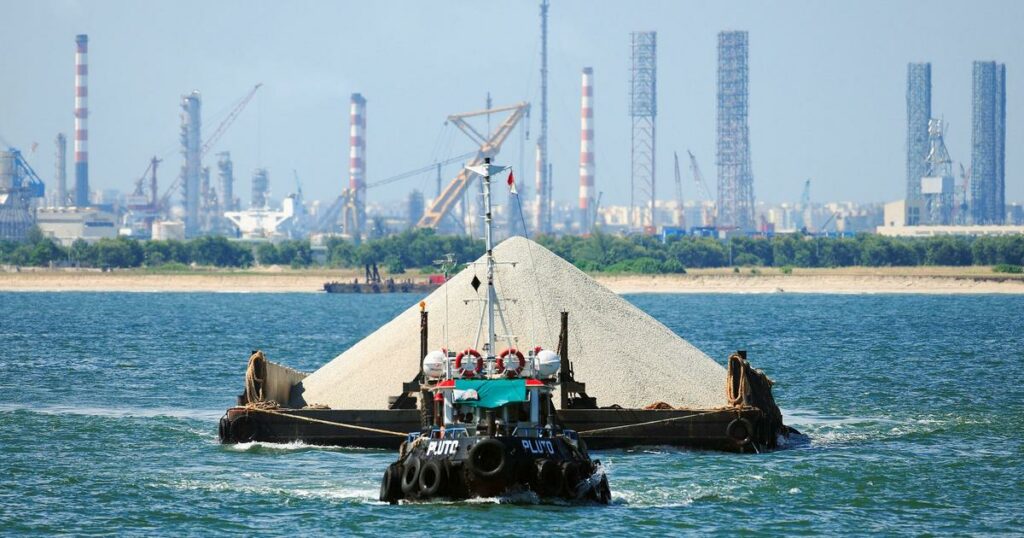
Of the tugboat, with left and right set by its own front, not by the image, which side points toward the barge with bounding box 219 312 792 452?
back

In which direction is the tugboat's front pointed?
toward the camera

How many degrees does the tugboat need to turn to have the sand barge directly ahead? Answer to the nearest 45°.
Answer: approximately 180°

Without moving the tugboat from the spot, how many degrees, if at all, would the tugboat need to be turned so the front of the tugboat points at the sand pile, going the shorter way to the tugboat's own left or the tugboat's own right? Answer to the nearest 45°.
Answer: approximately 180°
